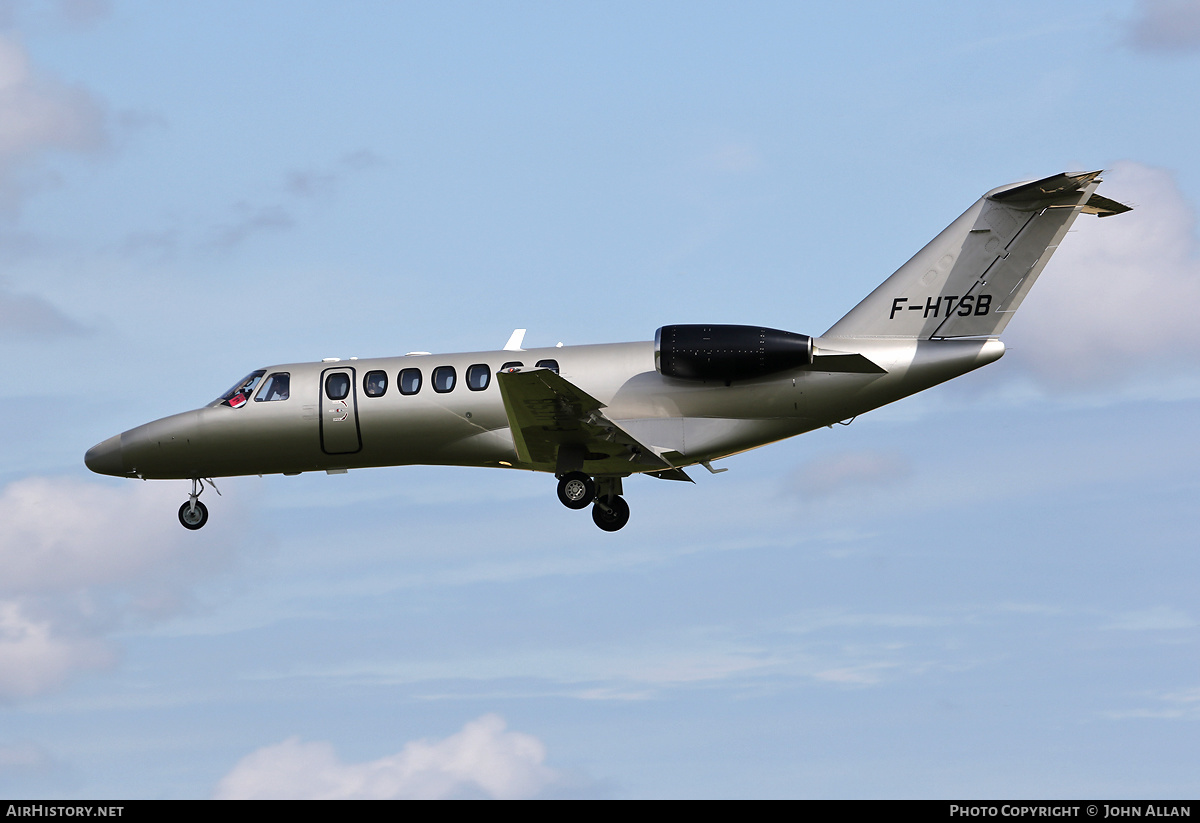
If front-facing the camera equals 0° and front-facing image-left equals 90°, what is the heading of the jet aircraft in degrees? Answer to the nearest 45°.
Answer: approximately 90°
